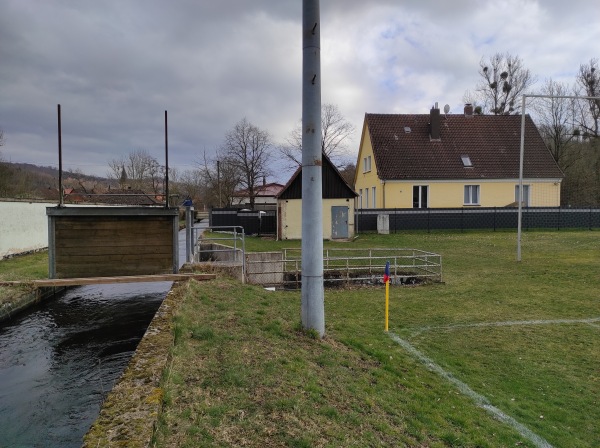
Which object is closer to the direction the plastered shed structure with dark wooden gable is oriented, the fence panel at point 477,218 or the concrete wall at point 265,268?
the concrete wall

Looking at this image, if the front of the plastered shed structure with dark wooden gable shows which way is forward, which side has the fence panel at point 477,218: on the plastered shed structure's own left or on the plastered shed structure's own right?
on the plastered shed structure's own left

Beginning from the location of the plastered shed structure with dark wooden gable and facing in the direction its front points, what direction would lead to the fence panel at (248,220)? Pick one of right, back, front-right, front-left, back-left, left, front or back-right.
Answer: back-right

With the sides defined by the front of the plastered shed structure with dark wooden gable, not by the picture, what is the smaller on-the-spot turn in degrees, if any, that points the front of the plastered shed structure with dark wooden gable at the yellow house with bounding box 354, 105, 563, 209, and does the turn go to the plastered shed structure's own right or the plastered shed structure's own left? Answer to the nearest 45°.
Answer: approximately 135° to the plastered shed structure's own left

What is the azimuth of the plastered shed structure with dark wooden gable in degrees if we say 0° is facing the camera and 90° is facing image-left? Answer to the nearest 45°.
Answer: approximately 0°

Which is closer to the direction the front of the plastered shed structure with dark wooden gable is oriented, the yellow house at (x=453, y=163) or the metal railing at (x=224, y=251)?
the metal railing
